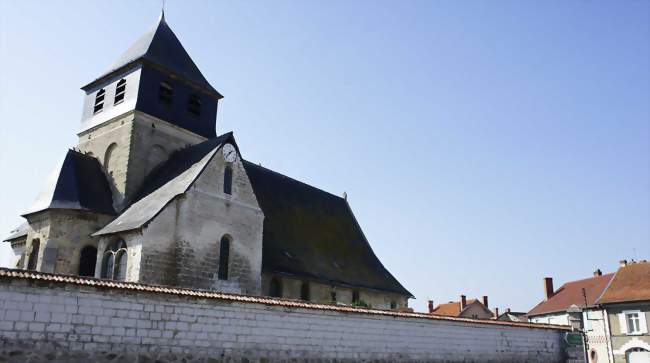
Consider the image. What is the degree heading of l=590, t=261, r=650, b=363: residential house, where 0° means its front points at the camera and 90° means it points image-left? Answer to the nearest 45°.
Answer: approximately 0°

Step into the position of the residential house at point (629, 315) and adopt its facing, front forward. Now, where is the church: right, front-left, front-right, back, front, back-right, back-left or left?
front-right
